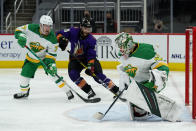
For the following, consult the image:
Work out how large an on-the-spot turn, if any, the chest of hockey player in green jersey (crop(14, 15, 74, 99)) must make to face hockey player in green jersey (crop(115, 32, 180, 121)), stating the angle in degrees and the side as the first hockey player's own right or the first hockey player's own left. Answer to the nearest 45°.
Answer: approximately 45° to the first hockey player's own left

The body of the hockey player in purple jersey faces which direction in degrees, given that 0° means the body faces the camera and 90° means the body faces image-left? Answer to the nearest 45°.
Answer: approximately 0°

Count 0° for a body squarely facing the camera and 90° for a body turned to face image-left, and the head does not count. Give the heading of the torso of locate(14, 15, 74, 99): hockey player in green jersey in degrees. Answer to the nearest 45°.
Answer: approximately 0°

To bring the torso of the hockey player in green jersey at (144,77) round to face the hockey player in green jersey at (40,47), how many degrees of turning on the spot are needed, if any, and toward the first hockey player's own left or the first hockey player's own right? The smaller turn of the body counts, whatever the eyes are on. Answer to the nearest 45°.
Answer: approximately 90° to the first hockey player's own right
